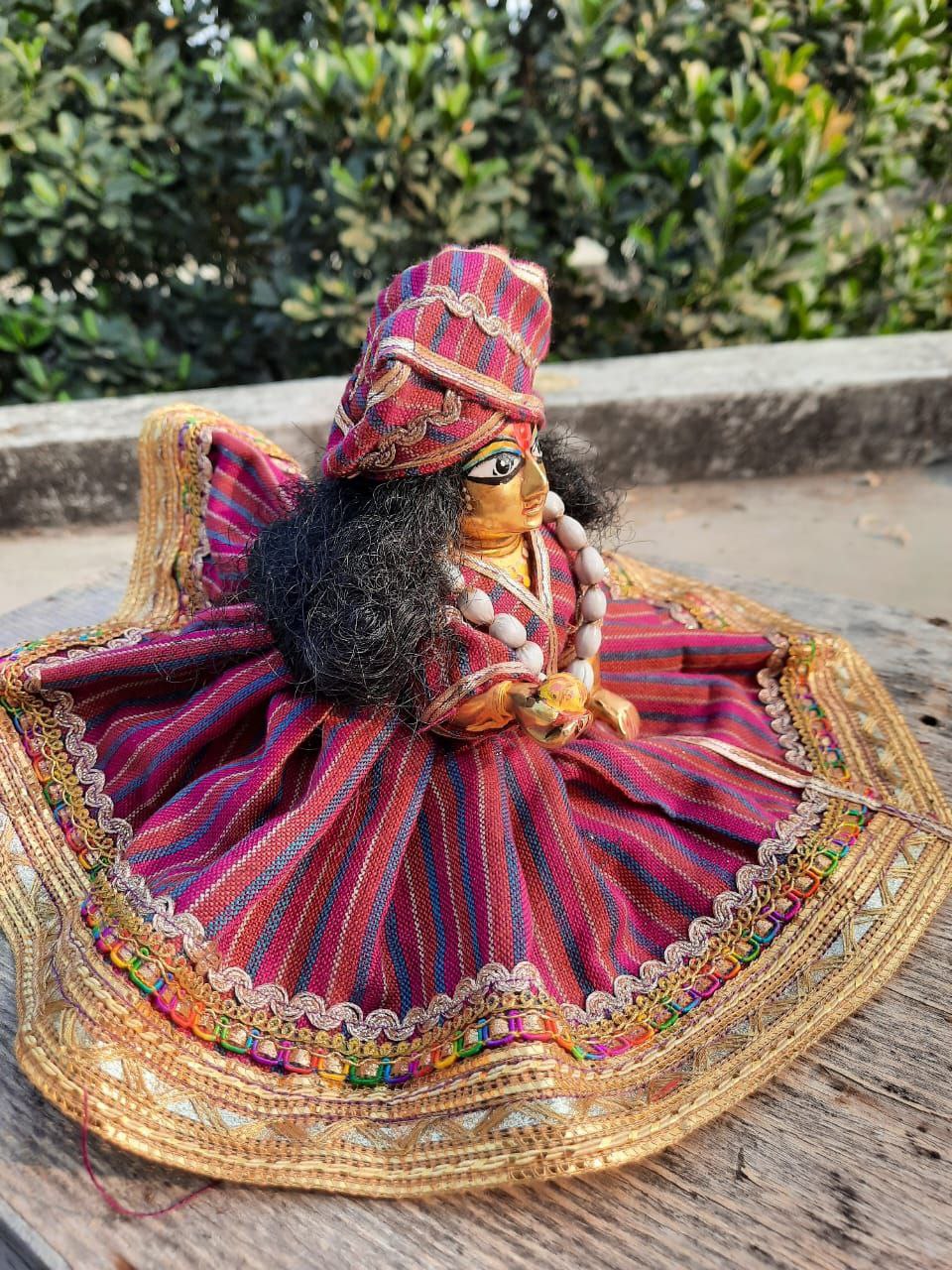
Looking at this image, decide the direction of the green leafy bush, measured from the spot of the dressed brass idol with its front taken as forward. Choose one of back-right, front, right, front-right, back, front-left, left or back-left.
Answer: back-left

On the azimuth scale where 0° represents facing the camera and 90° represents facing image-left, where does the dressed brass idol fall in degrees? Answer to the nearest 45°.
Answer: approximately 315°

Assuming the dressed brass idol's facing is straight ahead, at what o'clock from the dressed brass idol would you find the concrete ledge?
The concrete ledge is roughly at 8 o'clock from the dressed brass idol.
